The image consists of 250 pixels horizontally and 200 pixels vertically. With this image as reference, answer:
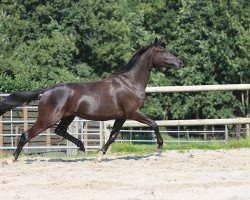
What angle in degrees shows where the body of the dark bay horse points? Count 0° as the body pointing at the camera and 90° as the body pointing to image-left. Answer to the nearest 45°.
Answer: approximately 270°
